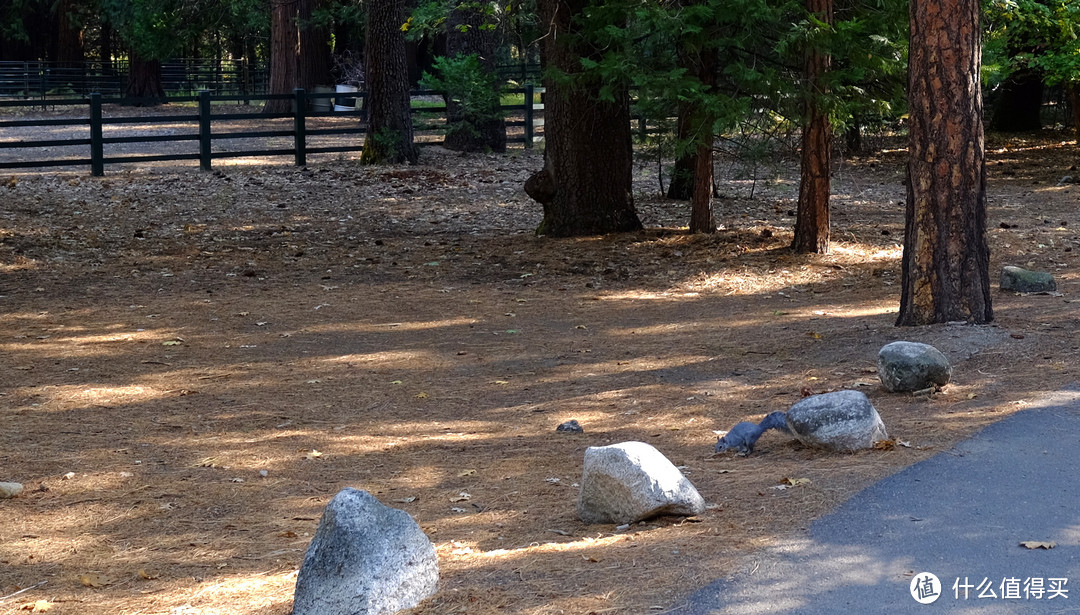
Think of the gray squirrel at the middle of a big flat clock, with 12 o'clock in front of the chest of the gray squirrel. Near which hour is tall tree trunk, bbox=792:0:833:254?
The tall tree trunk is roughly at 3 o'clock from the gray squirrel.

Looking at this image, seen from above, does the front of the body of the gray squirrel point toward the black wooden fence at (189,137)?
no

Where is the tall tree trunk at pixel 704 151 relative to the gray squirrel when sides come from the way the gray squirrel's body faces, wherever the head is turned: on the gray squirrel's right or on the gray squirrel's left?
on the gray squirrel's right

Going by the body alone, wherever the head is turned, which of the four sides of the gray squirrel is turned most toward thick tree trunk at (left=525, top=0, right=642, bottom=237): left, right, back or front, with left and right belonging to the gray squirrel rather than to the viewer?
right

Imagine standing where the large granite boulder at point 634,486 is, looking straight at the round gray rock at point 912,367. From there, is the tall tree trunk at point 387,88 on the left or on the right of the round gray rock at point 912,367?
left

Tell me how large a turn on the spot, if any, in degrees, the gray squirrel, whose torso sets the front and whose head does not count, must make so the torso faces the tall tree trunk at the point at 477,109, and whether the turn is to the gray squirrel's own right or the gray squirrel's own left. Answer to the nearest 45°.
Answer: approximately 90° to the gray squirrel's own right

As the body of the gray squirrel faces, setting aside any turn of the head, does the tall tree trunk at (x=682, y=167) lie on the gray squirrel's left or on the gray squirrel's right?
on the gray squirrel's right

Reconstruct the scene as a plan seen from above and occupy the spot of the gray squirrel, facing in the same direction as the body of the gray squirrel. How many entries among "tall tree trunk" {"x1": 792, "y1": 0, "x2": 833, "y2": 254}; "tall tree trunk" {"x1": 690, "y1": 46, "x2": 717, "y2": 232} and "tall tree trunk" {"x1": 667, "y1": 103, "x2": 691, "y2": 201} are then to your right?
3

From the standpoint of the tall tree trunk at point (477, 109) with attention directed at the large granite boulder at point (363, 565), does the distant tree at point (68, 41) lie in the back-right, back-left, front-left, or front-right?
back-right

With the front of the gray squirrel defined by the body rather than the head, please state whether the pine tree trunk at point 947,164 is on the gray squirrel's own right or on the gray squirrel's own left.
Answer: on the gray squirrel's own right

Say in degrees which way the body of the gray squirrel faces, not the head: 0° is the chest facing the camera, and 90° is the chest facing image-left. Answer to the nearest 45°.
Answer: approximately 90°

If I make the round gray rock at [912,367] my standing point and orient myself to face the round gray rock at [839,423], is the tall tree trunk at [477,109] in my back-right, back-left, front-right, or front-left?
back-right

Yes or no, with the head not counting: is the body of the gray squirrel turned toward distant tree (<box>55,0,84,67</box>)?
no

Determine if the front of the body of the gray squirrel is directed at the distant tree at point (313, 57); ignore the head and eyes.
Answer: no
